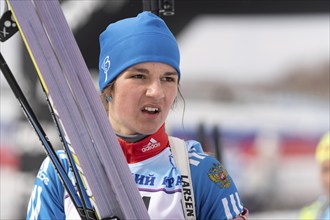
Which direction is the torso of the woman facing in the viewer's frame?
toward the camera
